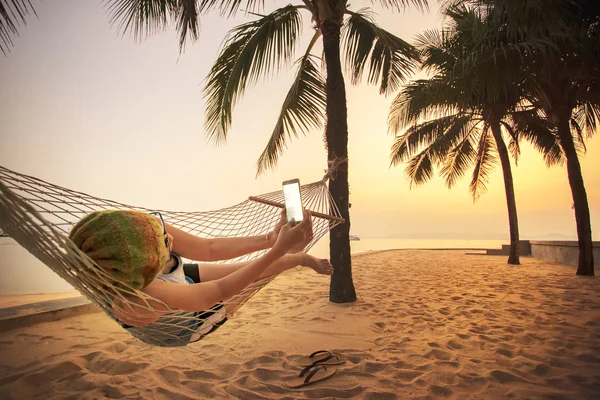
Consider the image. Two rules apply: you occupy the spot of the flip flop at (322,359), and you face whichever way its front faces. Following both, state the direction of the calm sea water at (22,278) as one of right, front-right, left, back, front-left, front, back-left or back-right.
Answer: back-left

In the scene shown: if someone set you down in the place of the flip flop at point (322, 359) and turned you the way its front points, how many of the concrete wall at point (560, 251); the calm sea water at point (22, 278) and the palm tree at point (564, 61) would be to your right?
0

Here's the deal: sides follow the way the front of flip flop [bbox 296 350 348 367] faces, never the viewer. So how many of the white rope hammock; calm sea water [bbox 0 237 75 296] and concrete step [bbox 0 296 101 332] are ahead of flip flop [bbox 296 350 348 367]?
0

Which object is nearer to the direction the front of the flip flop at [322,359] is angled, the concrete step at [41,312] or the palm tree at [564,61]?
the palm tree

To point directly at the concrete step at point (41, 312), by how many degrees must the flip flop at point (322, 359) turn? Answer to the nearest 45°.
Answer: approximately 180°

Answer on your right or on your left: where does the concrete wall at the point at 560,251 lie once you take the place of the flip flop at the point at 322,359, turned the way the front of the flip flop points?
on your left

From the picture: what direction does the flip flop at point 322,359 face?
to the viewer's right

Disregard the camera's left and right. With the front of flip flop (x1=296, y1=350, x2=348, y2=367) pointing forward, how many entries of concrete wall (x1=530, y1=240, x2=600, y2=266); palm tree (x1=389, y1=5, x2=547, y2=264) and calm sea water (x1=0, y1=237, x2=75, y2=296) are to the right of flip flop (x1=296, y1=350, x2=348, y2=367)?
0

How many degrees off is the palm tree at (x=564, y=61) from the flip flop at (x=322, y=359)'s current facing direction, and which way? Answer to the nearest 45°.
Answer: approximately 45° to its left
